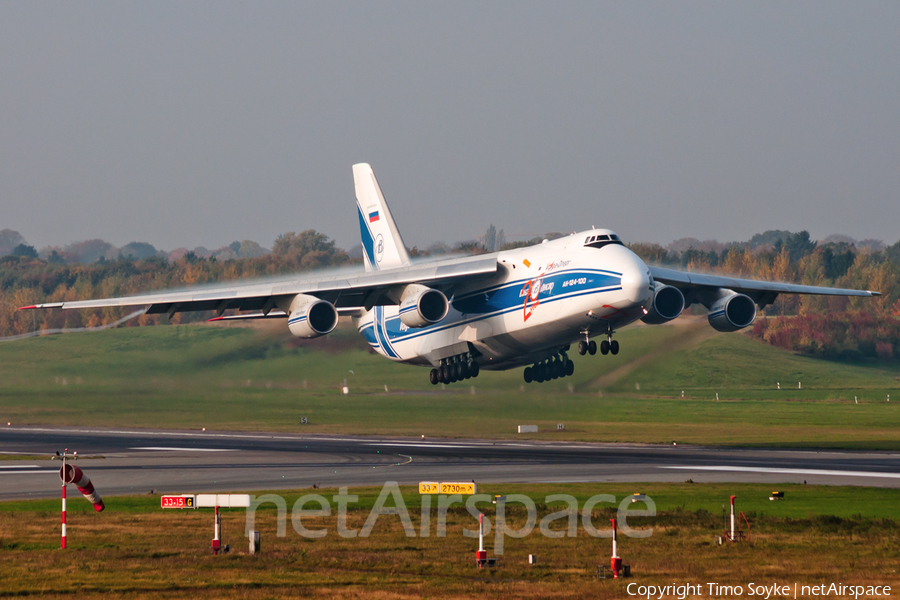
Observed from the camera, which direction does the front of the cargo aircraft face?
facing the viewer and to the right of the viewer
